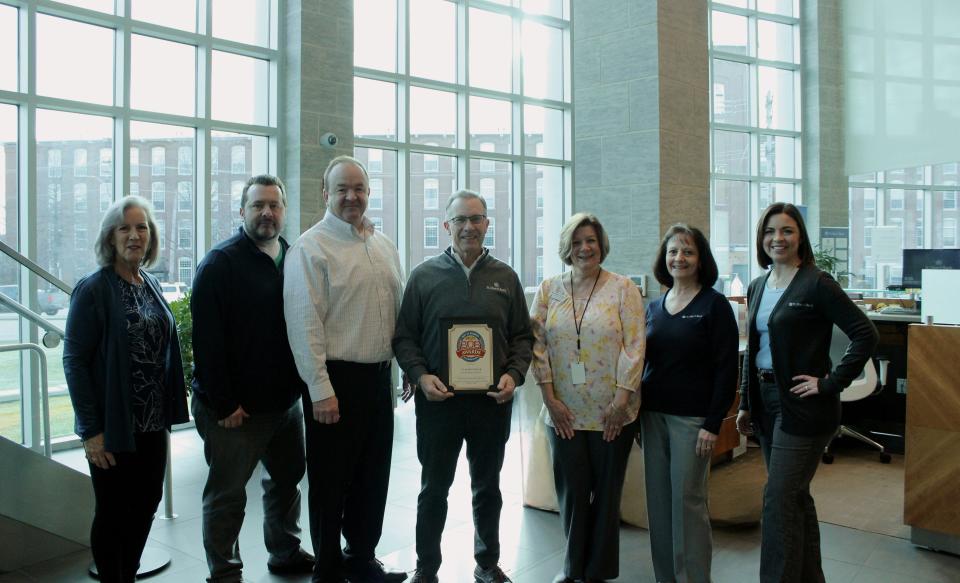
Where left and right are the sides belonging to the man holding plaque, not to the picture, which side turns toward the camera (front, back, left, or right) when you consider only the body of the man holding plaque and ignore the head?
front

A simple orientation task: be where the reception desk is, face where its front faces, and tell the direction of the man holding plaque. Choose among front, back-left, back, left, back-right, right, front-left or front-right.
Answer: front

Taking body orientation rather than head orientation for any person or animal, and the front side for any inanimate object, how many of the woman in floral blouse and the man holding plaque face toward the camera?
2

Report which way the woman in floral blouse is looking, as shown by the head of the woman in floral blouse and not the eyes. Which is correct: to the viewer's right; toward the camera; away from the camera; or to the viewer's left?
toward the camera

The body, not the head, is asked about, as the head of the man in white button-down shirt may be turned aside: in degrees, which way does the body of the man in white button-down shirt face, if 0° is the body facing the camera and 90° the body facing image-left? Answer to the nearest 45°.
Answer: approximately 315°

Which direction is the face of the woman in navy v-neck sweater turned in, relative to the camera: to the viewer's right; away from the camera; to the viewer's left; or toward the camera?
toward the camera

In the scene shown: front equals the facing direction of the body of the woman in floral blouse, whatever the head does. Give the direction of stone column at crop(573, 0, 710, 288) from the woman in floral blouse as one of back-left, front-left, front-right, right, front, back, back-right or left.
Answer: back

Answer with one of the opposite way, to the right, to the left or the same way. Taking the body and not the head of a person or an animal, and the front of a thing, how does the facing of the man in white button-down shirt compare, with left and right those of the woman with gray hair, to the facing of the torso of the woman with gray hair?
the same way

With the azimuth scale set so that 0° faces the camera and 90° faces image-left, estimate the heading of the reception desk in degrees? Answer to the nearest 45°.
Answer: approximately 45°

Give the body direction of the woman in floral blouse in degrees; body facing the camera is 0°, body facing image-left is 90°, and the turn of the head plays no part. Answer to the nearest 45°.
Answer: approximately 0°
